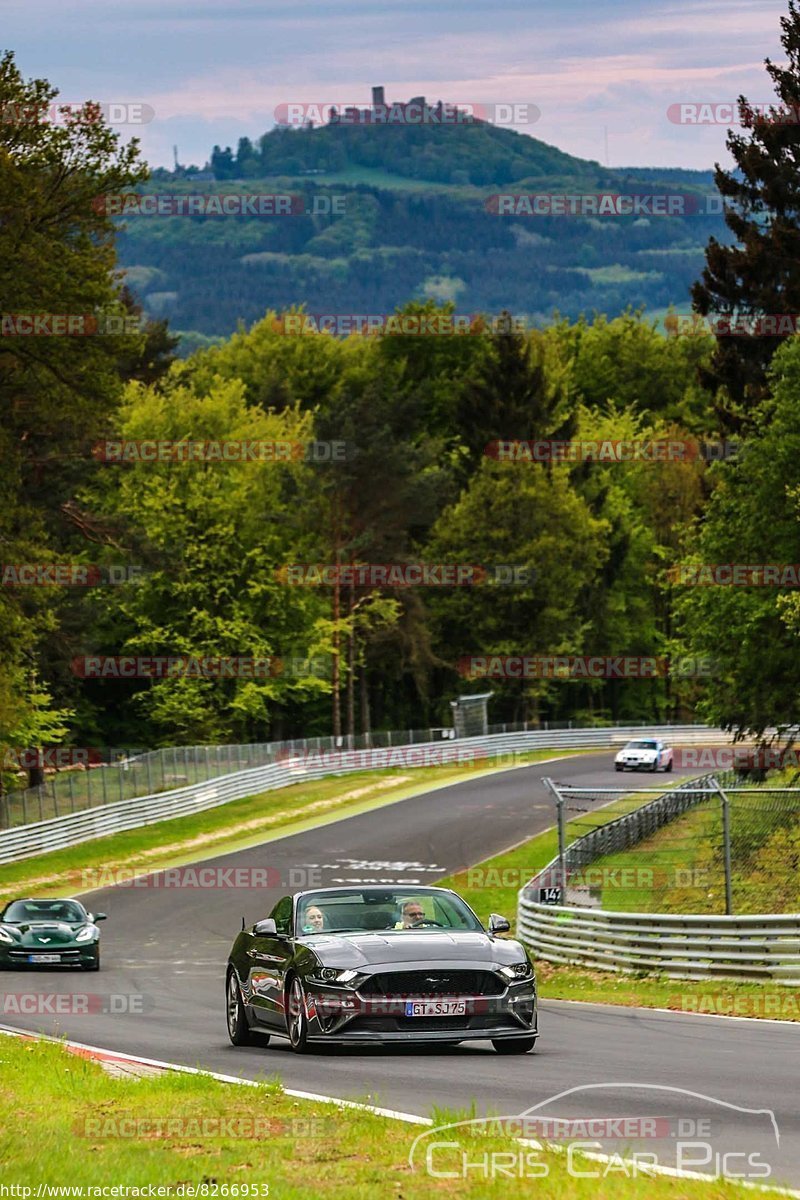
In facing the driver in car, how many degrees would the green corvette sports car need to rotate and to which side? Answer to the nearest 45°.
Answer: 0° — it already faces them

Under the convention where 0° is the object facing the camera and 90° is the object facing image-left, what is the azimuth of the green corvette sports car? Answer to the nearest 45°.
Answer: approximately 0°

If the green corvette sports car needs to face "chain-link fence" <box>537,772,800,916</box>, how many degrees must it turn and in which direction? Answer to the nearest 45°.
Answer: approximately 90° to its left
